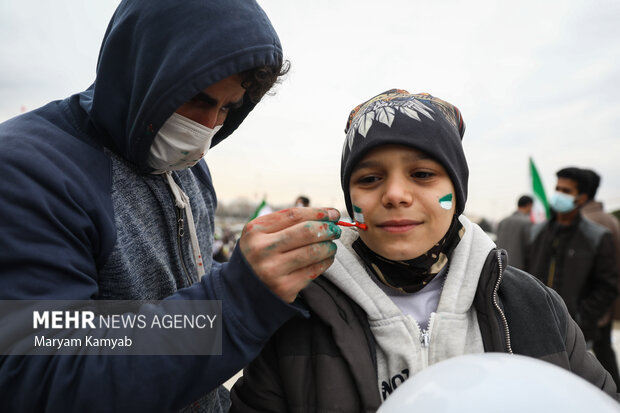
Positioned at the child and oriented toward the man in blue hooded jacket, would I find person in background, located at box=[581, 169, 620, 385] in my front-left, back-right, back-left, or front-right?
back-right

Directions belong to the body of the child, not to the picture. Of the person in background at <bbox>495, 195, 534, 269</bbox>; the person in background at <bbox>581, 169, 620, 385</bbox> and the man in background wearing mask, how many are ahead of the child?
0

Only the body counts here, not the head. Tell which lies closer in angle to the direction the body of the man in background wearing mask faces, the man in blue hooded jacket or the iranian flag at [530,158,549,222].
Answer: the man in blue hooded jacket

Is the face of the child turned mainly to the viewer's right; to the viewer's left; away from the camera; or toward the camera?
toward the camera

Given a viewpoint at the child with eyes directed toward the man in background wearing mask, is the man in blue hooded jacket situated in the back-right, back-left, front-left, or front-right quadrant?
back-left

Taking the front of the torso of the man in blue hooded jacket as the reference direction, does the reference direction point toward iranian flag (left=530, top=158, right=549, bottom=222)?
no

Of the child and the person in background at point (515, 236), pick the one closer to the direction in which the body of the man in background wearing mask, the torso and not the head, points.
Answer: the child

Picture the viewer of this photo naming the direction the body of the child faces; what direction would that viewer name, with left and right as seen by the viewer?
facing the viewer

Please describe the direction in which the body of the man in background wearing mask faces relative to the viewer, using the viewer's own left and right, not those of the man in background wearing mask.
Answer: facing the viewer and to the left of the viewer

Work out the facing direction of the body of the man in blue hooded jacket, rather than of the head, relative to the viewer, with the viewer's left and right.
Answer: facing the viewer and to the right of the viewer

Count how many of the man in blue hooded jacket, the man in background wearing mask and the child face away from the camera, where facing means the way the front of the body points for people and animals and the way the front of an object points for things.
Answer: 0

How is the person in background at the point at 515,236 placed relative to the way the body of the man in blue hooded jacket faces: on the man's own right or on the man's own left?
on the man's own left

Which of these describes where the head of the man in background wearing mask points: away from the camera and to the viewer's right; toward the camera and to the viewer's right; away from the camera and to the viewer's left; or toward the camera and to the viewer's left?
toward the camera and to the viewer's left

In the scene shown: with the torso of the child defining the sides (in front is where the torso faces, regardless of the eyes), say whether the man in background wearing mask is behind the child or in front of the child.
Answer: behind

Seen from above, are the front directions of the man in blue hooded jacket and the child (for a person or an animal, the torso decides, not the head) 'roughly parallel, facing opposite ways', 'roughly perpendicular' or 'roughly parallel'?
roughly perpendicular

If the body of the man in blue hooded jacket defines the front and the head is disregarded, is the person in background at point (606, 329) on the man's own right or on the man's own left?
on the man's own left
